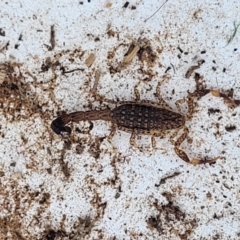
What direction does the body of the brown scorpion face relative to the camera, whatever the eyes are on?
to the viewer's right
